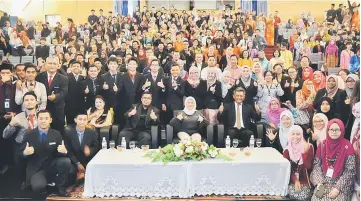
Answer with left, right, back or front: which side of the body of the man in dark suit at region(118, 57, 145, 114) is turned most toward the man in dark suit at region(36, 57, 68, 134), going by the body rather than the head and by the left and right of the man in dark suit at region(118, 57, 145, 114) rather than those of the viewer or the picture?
right

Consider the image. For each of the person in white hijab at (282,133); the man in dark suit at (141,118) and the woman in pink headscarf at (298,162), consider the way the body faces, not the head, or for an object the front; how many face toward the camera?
3

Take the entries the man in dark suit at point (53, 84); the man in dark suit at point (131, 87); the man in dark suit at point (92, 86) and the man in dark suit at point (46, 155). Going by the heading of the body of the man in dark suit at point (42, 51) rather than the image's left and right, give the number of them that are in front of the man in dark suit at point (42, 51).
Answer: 4

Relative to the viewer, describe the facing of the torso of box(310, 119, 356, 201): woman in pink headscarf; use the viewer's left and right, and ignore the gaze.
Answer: facing the viewer

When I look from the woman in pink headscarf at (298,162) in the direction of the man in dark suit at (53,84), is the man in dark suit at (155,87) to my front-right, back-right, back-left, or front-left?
front-right

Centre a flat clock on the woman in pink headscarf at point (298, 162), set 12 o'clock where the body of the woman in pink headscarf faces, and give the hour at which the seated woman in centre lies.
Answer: The seated woman in centre is roughly at 4 o'clock from the woman in pink headscarf.

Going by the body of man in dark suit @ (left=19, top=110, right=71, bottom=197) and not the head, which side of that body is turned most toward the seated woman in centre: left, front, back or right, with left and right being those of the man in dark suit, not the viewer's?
left

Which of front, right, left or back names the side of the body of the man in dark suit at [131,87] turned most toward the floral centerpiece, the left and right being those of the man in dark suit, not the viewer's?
front

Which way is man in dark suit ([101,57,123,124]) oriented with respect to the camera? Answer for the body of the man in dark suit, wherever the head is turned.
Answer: toward the camera

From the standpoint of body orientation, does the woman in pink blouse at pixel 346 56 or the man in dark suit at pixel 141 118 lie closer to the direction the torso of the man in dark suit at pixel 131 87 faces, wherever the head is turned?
the man in dark suit

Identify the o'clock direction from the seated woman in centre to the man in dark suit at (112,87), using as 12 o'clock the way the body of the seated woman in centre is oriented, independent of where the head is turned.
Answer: The man in dark suit is roughly at 4 o'clock from the seated woman in centre.

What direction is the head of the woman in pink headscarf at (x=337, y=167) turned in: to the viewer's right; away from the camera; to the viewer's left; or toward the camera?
toward the camera

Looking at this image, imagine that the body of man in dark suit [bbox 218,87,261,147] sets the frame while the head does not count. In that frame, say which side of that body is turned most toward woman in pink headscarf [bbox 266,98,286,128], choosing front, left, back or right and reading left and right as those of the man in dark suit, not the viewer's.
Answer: left

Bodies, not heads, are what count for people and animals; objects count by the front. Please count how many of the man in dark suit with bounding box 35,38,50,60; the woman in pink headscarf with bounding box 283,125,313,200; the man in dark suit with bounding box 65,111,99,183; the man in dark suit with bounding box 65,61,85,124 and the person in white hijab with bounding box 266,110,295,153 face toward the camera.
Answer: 5

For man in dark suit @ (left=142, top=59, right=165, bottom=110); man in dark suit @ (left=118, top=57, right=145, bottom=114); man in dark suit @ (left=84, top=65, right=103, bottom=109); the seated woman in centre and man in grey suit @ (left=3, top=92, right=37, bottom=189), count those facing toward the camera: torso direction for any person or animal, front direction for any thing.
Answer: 5

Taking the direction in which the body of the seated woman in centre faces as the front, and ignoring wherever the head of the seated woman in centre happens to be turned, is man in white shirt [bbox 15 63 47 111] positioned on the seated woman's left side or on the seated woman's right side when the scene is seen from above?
on the seated woman's right side

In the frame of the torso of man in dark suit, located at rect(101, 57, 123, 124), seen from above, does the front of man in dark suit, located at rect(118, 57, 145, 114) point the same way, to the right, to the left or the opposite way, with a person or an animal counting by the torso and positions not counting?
the same way
